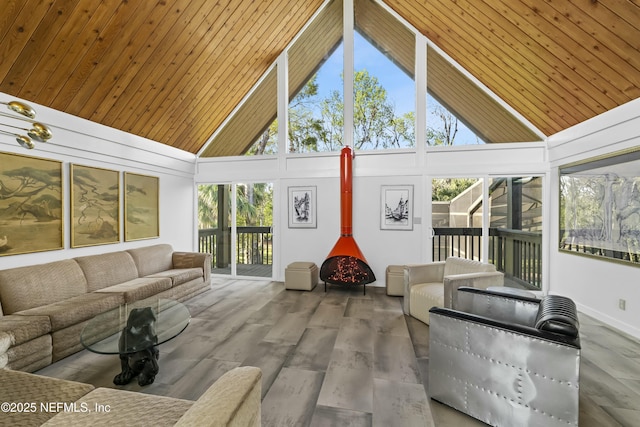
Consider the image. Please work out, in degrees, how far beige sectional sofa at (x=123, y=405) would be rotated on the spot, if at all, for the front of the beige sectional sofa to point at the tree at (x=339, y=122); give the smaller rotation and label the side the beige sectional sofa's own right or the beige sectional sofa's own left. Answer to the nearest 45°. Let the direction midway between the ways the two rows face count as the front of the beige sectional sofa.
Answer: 0° — it already faces it

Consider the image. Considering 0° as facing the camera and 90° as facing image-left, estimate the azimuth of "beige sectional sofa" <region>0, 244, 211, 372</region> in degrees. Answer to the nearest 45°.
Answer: approximately 315°

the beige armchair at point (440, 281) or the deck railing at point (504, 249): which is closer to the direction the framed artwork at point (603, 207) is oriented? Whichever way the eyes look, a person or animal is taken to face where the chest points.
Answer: the beige armchair

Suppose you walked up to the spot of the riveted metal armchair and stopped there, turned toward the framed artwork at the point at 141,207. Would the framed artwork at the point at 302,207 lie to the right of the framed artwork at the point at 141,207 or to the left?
right

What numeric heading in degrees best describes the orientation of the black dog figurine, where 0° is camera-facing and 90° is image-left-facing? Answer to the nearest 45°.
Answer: approximately 45°

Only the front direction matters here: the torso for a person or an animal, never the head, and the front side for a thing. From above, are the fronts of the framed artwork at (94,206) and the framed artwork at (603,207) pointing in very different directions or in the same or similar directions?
very different directions

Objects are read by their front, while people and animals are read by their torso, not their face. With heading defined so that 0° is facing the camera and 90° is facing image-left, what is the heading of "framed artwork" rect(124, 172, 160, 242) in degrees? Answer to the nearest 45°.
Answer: approximately 315°

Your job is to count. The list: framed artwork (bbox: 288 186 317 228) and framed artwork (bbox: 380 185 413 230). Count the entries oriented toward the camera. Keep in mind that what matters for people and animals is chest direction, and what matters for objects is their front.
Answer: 2

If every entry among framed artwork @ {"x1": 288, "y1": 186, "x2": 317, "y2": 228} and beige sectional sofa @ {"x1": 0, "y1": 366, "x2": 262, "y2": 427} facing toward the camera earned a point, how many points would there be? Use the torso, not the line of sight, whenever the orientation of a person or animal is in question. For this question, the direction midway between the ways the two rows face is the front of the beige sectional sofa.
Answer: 1

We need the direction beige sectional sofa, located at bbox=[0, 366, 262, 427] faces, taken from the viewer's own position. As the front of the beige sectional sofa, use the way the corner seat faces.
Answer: facing away from the viewer and to the right of the viewer

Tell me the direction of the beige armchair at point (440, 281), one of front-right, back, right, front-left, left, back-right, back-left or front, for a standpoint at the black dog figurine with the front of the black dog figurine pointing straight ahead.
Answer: back-left

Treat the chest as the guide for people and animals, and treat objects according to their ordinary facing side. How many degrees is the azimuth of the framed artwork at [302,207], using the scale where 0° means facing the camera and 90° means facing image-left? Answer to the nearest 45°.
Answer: approximately 0°

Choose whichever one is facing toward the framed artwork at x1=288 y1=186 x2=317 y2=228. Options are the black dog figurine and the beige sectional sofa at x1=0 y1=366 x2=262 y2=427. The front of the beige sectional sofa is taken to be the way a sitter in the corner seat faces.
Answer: the beige sectional sofa
